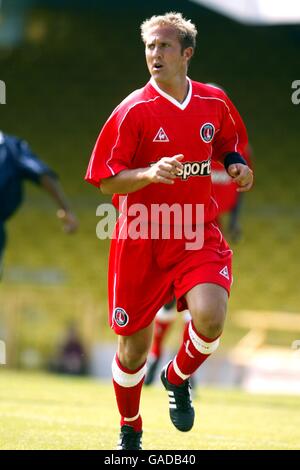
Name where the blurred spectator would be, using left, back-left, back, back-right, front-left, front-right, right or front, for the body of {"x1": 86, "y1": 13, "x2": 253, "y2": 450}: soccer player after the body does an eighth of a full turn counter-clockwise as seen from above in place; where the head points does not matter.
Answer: back-left

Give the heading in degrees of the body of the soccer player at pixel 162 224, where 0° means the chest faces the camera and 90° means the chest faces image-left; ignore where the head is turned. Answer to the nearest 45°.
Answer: approximately 0°

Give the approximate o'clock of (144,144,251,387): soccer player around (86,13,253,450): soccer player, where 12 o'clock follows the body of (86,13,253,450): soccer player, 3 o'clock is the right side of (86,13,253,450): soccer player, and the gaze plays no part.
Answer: (144,144,251,387): soccer player is roughly at 6 o'clock from (86,13,253,450): soccer player.

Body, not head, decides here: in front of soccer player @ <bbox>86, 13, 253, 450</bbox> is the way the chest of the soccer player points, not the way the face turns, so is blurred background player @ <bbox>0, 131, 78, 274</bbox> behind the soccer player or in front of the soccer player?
behind
